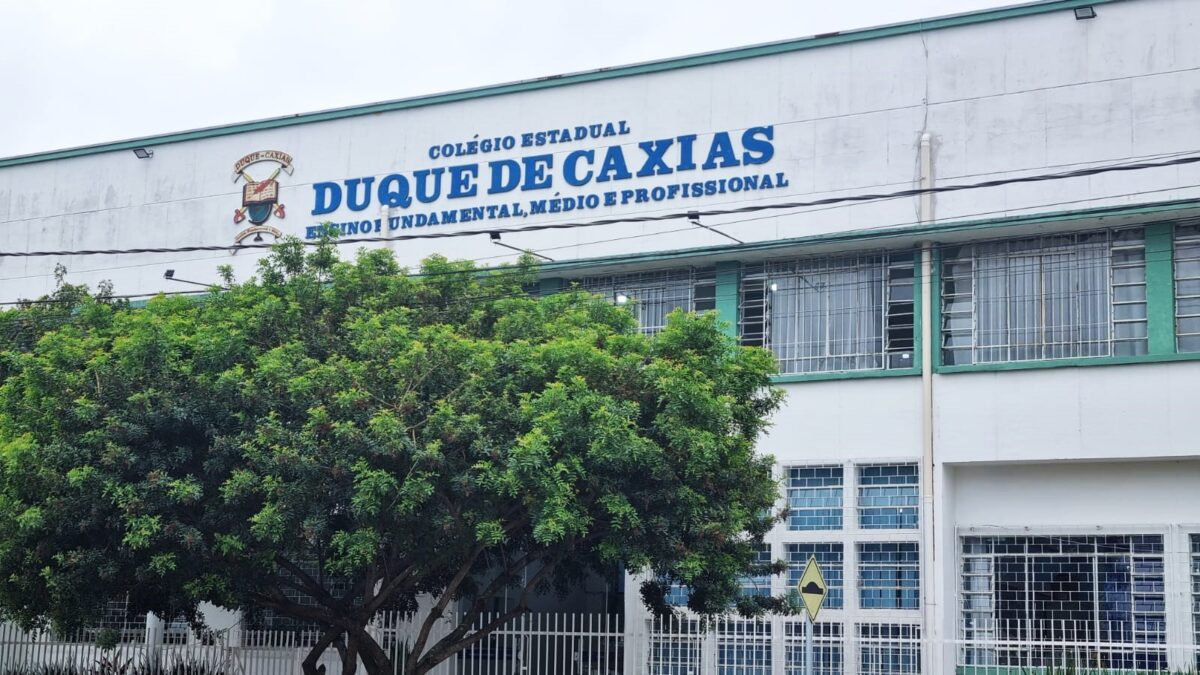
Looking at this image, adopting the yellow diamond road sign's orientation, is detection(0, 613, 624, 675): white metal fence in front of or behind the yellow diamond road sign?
behind

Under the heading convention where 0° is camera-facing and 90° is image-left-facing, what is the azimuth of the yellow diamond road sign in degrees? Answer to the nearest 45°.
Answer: approximately 315°

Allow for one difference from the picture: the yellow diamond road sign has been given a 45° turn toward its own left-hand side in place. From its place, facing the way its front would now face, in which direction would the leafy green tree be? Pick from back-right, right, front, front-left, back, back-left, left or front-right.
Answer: back
